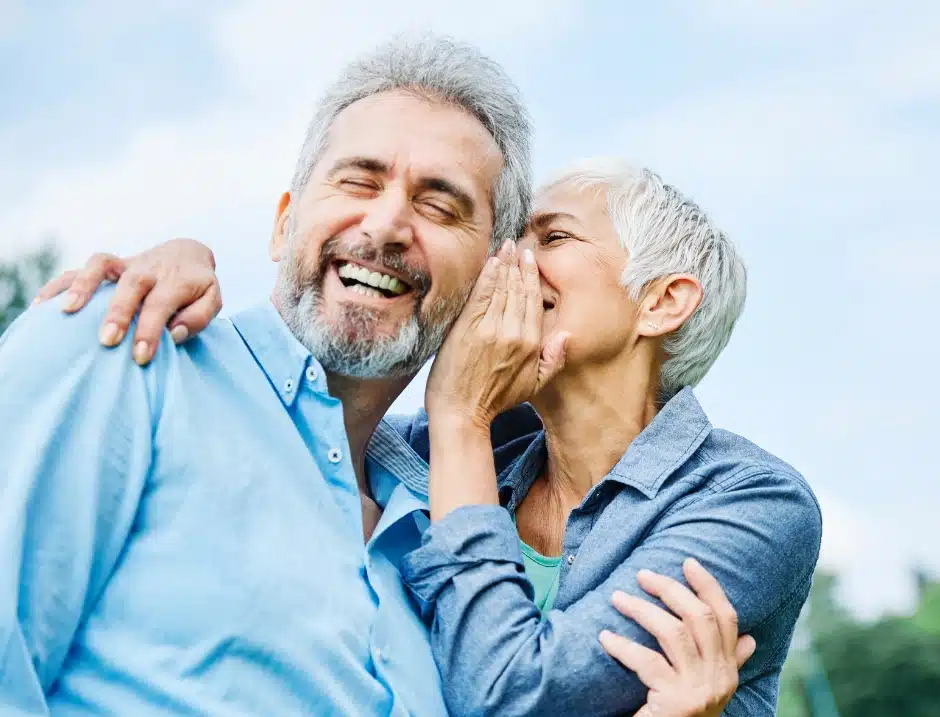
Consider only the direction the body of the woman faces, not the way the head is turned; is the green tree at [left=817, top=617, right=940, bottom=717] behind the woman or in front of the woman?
behind

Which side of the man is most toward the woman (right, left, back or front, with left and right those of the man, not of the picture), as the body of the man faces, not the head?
left

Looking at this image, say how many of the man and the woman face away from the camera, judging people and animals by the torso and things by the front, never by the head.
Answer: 0

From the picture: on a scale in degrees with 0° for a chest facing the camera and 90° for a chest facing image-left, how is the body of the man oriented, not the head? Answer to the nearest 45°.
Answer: approximately 315°

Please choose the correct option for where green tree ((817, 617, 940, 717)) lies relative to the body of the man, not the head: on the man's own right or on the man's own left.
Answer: on the man's own left

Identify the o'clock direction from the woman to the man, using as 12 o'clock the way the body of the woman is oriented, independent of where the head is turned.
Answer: The man is roughly at 12 o'clock from the woman.

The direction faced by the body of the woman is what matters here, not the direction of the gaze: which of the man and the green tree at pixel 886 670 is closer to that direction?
the man

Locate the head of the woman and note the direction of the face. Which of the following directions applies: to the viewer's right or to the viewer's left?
to the viewer's left

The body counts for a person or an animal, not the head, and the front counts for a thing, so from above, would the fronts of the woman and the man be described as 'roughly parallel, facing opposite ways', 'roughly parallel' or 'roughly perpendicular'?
roughly perpendicular

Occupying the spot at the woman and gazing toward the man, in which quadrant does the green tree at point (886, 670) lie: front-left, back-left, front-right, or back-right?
back-right
